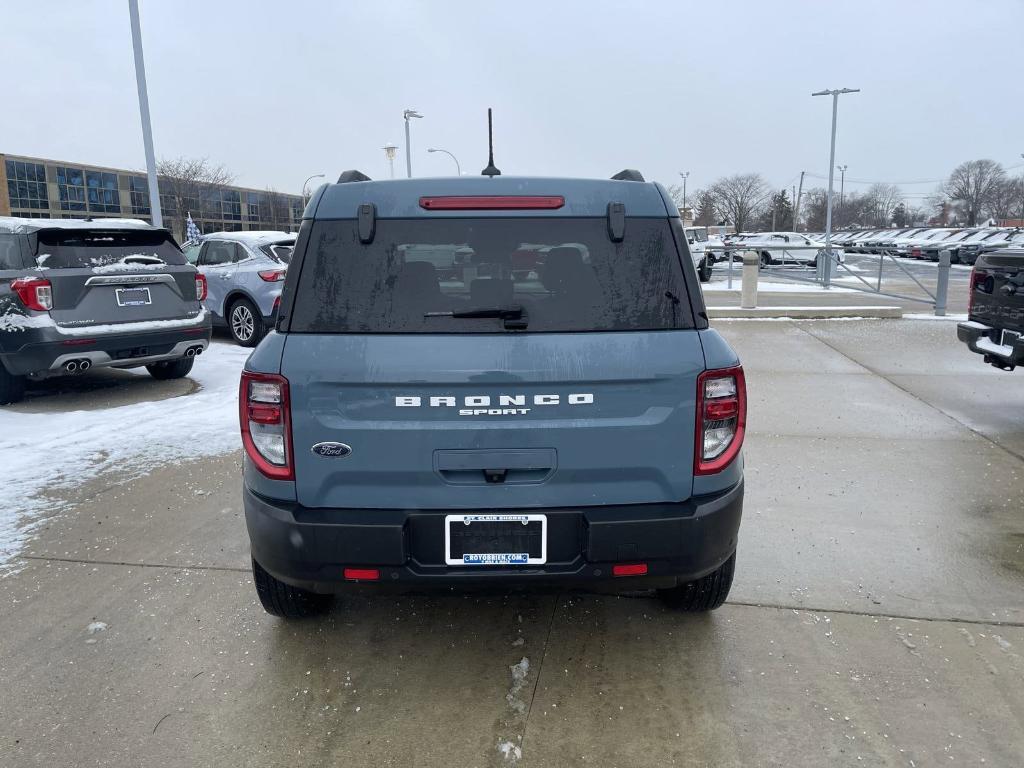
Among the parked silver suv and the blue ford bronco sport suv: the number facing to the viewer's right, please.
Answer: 0

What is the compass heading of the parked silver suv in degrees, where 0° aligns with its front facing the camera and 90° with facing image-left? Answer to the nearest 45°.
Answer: approximately 135°

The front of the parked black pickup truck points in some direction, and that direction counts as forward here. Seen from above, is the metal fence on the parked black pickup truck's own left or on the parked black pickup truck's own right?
on the parked black pickup truck's own left

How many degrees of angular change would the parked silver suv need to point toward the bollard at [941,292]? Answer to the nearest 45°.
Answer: approximately 135° to its right

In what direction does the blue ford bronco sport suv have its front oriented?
away from the camera

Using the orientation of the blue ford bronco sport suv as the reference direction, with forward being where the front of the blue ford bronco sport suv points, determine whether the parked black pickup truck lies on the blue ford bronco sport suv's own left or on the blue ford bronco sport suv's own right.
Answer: on the blue ford bronco sport suv's own right

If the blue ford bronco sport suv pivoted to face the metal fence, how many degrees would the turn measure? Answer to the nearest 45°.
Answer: approximately 45° to its right

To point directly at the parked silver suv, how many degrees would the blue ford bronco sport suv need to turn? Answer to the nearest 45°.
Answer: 0° — it already faces it

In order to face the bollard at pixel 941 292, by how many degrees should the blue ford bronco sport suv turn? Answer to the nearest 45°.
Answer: approximately 45° to its right

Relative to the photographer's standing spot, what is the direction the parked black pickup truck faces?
facing away from the viewer and to the right of the viewer

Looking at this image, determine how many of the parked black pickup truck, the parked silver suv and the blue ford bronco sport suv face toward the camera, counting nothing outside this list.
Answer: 0

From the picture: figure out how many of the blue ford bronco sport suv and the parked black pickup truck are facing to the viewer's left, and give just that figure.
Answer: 0

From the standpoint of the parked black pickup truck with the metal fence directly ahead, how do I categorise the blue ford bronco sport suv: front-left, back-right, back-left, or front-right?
back-left

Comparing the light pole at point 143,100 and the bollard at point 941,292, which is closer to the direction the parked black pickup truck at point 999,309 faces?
the bollard
